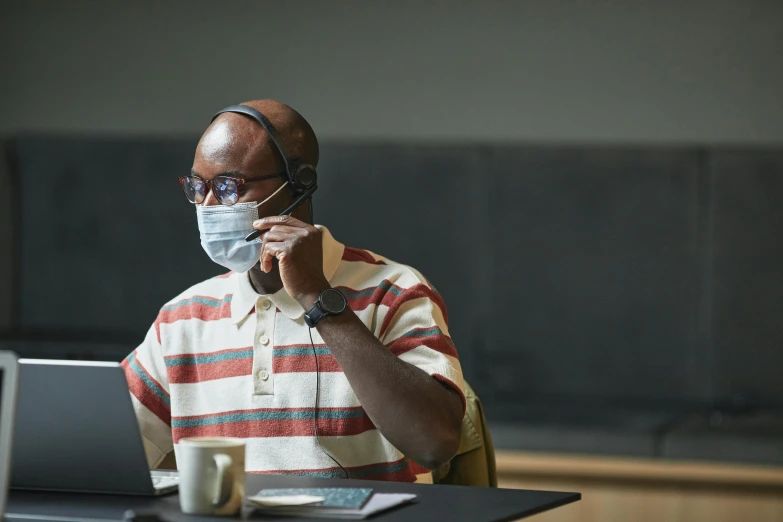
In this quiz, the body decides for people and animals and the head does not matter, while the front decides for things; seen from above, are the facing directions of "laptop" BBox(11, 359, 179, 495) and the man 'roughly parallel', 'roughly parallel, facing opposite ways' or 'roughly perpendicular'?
roughly parallel, facing opposite ways

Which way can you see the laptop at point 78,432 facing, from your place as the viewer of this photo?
facing away from the viewer and to the right of the viewer

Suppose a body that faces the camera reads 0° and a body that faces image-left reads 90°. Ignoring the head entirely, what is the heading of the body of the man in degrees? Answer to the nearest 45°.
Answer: approximately 45°

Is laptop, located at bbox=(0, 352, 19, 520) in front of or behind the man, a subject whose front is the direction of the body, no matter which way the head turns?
in front

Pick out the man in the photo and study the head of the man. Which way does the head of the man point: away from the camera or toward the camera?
toward the camera
